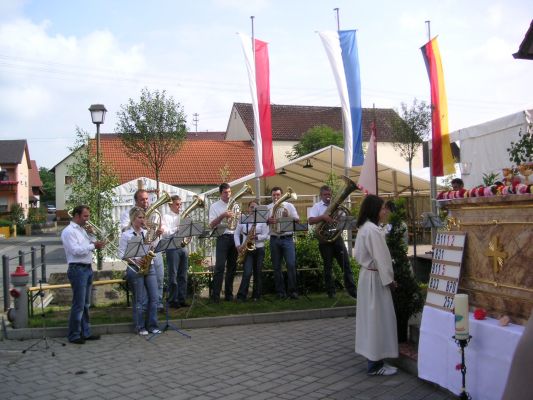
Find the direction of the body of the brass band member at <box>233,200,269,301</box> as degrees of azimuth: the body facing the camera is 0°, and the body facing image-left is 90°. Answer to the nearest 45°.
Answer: approximately 0°

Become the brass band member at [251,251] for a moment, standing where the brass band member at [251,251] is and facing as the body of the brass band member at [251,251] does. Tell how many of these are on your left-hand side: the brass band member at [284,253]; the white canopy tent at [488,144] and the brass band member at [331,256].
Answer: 3

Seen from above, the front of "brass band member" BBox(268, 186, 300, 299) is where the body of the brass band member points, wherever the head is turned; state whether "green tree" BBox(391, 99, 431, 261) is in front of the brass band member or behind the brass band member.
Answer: behind

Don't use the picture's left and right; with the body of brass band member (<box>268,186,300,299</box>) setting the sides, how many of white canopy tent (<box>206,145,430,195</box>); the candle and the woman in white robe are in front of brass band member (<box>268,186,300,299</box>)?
2

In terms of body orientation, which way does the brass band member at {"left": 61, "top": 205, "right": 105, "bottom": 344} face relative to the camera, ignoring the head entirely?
to the viewer's right

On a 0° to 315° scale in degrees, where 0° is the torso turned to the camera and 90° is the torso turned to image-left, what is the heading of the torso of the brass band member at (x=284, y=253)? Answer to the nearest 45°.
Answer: approximately 0°

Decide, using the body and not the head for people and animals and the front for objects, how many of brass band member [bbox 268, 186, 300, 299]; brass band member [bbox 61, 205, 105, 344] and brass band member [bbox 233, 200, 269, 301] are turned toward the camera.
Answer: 2

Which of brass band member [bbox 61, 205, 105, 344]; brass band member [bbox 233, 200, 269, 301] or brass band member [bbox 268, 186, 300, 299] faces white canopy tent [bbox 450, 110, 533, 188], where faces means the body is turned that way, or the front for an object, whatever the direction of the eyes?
brass band member [bbox 61, 205, 105, 344]
